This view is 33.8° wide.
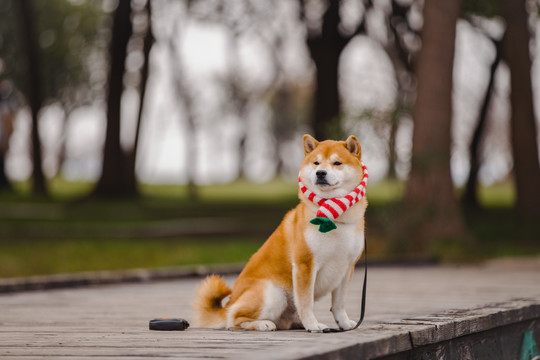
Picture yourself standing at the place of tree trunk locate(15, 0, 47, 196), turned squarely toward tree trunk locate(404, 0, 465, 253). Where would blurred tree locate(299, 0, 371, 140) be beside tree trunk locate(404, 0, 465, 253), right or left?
left

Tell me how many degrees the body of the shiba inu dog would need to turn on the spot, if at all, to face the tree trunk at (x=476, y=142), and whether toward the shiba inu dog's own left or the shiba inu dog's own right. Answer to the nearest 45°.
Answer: approximately 135° to the shiba inu dog's own left

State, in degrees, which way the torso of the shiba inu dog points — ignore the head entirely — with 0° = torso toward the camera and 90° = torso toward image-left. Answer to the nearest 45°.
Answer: approximately 315°

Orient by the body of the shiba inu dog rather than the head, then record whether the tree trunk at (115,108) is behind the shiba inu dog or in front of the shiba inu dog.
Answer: behind

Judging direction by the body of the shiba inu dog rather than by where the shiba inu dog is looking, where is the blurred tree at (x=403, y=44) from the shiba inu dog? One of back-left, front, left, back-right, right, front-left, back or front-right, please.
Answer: back-left

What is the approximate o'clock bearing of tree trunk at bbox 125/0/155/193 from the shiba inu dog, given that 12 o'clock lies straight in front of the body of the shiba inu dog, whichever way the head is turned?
The tree trunk is roughly at 7 o'clock from the shiba inu dog.

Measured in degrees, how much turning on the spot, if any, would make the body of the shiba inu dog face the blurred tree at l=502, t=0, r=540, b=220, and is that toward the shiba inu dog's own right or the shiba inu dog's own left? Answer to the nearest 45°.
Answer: approximately 135° to the shiba inu dog's own left

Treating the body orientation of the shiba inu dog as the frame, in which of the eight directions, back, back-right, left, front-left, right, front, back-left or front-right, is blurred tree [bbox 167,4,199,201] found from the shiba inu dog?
back-left

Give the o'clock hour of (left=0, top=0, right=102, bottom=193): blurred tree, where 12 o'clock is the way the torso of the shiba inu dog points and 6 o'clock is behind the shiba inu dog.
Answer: The blurred tree is roughly at 7 o'clock from the shiba inu dog.

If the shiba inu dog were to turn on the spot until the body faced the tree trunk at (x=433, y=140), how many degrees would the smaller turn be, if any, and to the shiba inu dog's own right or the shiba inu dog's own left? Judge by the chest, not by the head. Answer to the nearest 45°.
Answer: approximately 135° to the shiba inu dog's own left
